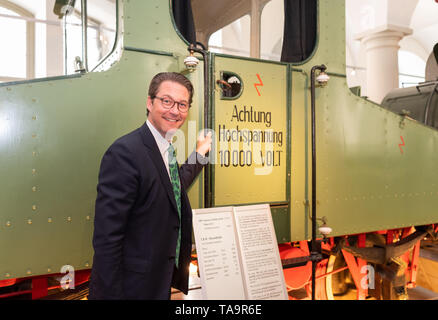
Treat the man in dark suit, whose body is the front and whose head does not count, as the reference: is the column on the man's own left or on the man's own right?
on the man's own left

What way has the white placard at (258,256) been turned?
toward the camera

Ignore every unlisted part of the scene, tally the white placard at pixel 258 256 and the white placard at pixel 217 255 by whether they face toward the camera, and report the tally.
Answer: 2

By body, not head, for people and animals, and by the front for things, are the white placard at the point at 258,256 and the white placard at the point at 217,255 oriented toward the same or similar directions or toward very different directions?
same or similar directions

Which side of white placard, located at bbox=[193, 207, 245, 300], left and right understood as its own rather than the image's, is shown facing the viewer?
front

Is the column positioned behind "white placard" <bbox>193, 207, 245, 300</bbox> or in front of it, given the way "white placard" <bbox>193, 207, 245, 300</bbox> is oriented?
behind

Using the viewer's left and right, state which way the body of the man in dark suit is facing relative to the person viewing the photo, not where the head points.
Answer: facing the viewer and to the right of the viewer
